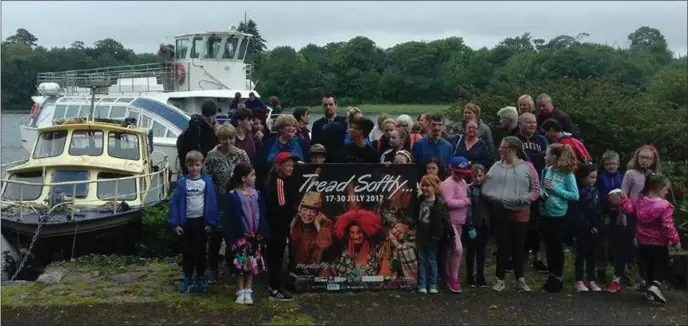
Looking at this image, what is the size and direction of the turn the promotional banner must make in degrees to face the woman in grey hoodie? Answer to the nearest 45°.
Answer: approximately 90° to its left

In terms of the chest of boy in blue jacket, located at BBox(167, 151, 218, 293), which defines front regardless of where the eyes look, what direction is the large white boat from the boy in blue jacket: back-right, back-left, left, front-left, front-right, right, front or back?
back

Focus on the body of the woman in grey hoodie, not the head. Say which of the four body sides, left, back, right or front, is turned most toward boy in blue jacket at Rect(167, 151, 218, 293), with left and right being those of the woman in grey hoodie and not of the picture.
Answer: right

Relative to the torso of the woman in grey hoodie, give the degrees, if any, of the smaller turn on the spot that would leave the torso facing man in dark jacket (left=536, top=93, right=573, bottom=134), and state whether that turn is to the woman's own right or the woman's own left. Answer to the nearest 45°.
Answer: approximately 180°

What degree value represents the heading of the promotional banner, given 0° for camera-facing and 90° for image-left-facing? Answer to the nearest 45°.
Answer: approximately 0°

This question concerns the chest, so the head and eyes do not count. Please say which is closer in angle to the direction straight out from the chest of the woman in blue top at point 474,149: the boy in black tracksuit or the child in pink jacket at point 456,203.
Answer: the child in pink jacket

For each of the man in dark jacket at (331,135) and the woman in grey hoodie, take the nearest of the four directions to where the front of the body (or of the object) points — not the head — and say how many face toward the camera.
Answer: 2

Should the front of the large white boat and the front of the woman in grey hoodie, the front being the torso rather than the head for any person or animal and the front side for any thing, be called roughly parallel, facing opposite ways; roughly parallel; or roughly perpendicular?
roughly perpendicular
